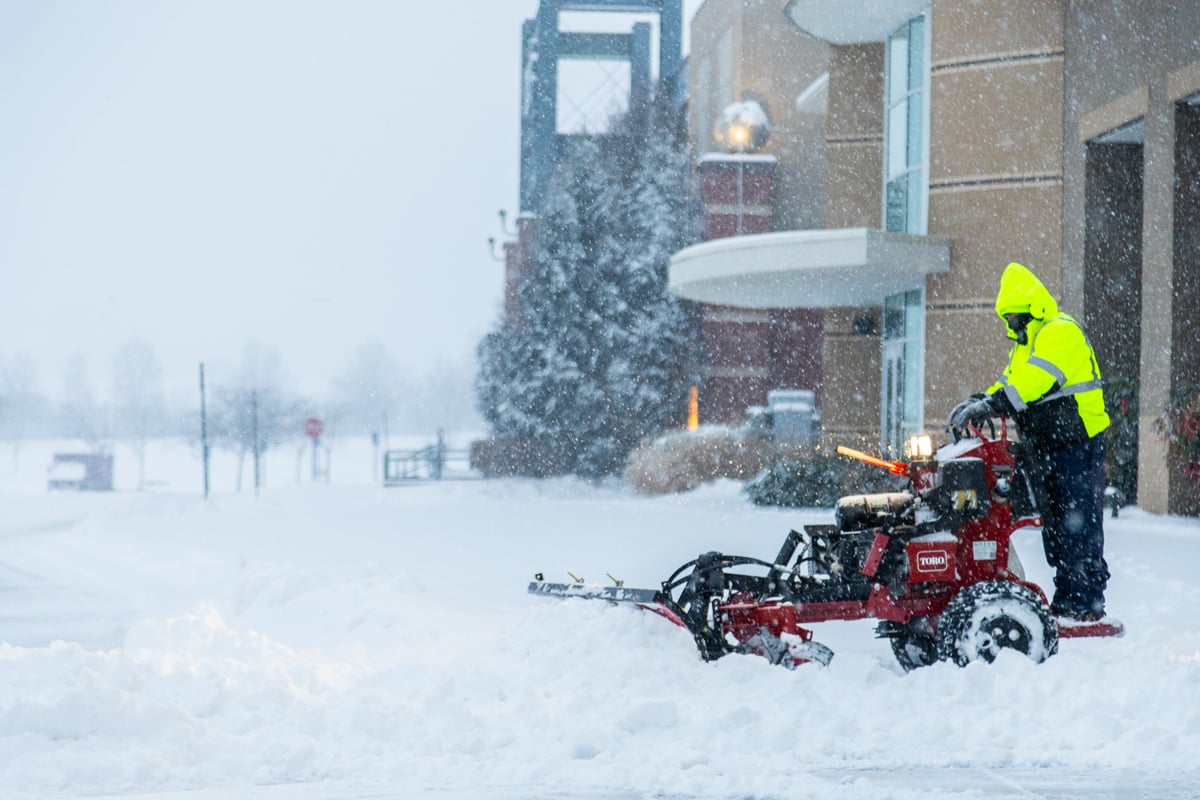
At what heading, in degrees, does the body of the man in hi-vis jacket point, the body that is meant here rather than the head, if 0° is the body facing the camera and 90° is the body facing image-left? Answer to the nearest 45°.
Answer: approximately 90°

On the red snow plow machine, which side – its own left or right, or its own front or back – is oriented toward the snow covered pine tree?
right

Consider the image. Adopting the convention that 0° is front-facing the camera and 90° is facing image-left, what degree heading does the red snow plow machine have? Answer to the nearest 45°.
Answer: approximately 90°

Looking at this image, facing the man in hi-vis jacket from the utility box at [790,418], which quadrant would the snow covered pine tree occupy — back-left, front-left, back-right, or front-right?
back-right

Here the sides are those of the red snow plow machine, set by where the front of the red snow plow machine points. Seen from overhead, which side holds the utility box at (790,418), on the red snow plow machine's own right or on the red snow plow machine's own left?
on the red snow plow machine's own right
